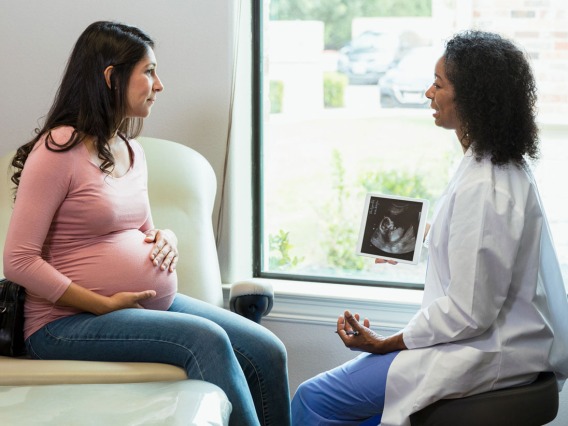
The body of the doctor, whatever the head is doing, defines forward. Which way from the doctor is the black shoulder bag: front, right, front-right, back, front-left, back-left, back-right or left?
front

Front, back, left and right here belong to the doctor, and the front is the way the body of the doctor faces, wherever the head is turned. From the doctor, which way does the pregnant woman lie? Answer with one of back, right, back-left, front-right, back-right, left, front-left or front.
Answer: front

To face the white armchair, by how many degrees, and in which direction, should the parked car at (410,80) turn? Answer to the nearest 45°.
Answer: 0° — it already faces it

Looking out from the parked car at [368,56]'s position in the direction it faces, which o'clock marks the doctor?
The doctor is roughly at 10 o'clock from the parked car.

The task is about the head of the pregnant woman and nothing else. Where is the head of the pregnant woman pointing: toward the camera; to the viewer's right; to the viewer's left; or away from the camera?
to the viewer's right

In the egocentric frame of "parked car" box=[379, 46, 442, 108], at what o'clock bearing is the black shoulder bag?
The black shoulder bag is roughly at 12 o'clock from the parked car.

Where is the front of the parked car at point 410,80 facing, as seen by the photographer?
facing the viewer and to the left of the viewer

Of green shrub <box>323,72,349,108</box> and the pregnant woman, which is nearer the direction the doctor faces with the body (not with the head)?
the pregnant woman

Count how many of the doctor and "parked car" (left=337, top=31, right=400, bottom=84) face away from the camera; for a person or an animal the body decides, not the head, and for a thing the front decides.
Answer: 0

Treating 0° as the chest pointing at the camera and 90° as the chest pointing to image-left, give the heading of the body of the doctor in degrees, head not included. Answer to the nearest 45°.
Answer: approximately 90°

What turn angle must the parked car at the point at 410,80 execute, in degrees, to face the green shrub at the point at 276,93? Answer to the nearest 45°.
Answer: approximately 45° to its right

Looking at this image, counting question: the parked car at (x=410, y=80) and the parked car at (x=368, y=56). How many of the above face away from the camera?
0

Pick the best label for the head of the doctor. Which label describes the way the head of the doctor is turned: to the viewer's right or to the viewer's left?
to the viewer's left
